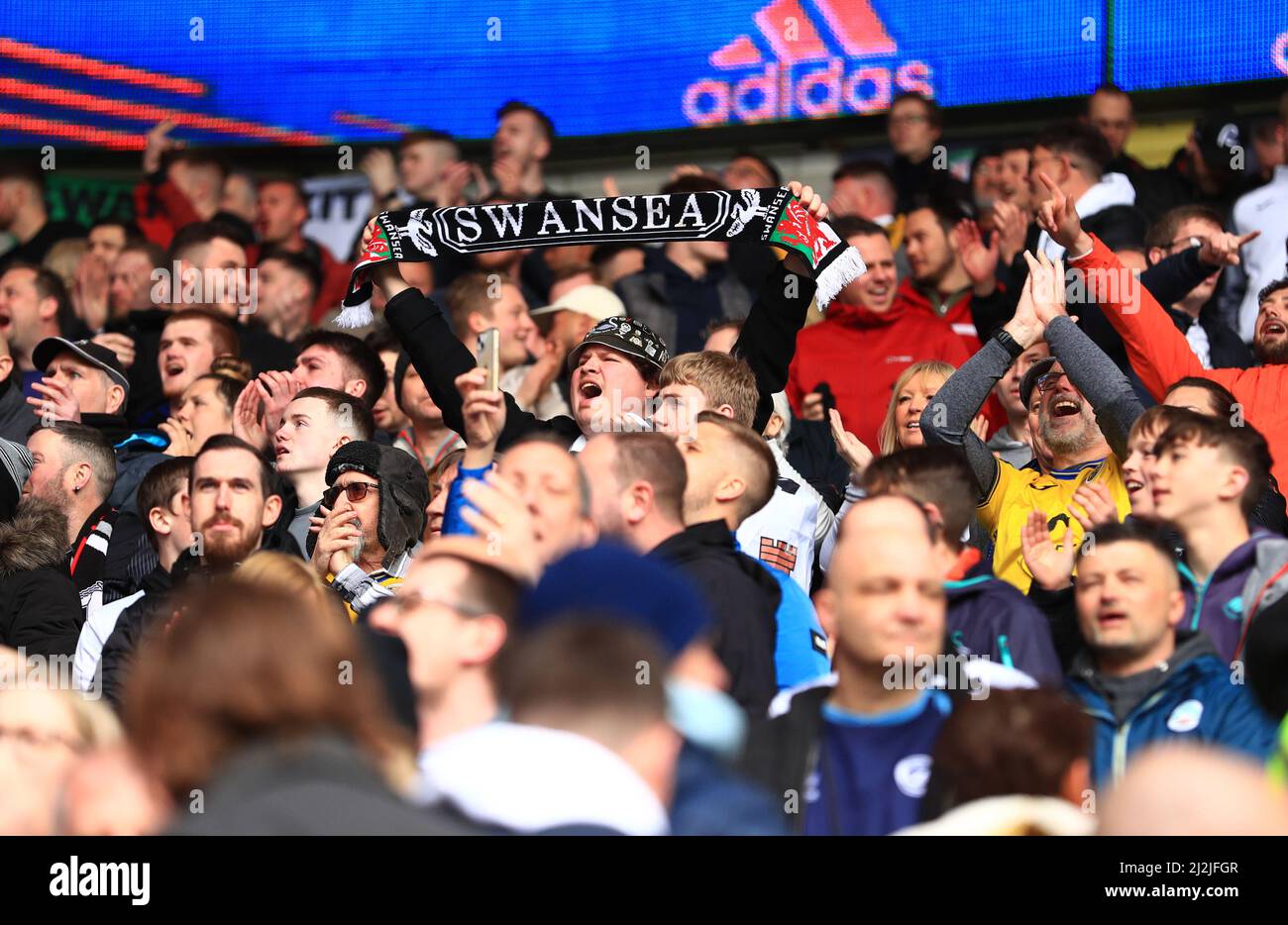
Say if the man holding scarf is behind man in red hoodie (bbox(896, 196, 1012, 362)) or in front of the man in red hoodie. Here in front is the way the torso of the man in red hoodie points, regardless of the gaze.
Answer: in front

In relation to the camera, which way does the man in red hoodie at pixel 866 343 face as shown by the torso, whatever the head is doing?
toward the camera

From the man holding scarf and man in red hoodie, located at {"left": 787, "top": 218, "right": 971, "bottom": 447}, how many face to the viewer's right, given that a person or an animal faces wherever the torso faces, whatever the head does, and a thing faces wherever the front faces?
0

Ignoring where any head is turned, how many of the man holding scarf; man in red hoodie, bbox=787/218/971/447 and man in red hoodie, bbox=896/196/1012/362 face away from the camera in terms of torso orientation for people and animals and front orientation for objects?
0

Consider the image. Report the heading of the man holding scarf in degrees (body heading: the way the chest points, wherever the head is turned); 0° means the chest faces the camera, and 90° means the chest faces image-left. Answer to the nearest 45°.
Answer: approximately 45°

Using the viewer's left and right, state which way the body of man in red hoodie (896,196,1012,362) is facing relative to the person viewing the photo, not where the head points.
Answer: facing the viewer and to the left of the viewer

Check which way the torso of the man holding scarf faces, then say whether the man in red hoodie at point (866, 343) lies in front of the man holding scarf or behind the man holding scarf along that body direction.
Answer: behind

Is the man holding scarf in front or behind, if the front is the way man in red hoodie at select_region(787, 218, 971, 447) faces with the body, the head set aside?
in front

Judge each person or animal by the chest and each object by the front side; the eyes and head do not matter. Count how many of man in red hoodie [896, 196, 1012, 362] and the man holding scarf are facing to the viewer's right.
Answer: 0

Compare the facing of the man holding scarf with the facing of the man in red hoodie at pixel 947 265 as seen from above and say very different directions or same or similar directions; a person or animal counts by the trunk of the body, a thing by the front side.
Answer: same or similar directions
